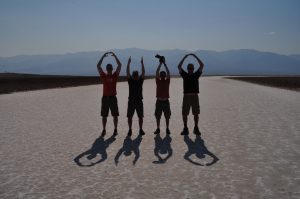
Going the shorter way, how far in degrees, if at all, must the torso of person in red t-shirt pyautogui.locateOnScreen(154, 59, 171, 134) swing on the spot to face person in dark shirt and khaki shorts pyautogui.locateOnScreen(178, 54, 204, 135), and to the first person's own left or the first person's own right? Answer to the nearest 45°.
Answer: approximately 90° to the first person's own left

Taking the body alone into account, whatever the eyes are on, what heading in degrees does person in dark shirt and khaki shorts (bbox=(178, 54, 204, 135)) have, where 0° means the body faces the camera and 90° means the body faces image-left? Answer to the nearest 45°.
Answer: approximately 0°

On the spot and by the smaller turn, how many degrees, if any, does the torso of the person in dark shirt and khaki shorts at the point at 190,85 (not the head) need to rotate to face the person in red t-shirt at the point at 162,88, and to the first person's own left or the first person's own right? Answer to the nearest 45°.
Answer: approximately 90° to the first person's own right

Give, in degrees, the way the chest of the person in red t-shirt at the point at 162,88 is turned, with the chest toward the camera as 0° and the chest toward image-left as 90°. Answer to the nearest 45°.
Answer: approximately 0°

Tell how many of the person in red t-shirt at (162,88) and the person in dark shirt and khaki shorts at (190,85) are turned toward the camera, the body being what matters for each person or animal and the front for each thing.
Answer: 2
